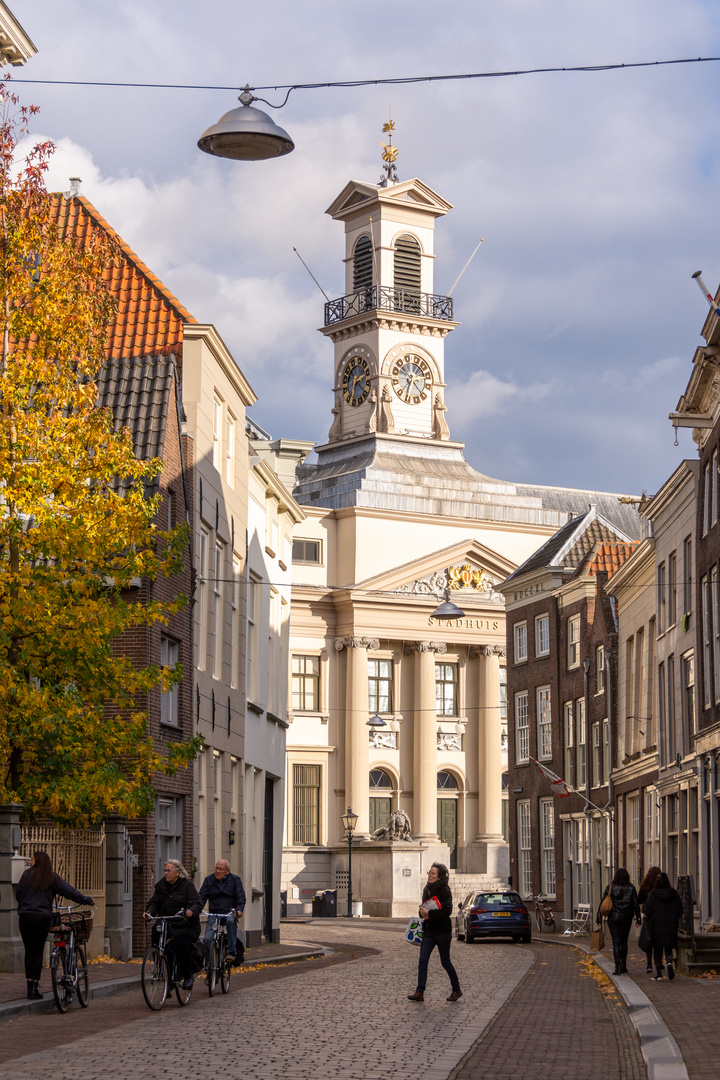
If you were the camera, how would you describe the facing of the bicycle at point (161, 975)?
facing the viewer and to the left of the viewer

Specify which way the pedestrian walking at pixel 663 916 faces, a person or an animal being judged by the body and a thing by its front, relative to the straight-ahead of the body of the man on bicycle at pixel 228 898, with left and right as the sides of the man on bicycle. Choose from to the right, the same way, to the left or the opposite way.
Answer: the opposite way

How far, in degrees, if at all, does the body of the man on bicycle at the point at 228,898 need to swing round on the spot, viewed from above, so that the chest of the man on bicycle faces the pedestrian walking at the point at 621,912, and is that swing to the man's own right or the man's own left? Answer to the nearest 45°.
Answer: approximately 135° to the man's own left

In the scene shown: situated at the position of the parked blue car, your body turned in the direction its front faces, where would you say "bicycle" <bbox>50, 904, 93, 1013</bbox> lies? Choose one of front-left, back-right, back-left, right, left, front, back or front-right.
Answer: back

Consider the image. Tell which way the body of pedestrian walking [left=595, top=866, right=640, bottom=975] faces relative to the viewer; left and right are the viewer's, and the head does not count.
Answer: facing away from the viewer

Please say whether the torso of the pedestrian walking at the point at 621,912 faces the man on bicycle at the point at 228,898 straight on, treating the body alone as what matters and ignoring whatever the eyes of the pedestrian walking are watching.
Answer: no

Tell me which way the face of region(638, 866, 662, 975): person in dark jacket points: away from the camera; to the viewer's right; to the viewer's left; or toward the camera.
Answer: away from the camera

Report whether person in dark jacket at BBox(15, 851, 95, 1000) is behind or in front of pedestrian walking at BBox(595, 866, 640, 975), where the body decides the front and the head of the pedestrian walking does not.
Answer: behind

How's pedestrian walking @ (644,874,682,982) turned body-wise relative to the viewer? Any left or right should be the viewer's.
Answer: facing away from the viewer

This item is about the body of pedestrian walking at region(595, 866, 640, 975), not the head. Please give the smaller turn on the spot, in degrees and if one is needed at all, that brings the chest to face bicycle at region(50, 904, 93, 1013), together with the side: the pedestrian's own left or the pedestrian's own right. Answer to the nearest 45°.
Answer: approximately 135° to the pedestrian's own left

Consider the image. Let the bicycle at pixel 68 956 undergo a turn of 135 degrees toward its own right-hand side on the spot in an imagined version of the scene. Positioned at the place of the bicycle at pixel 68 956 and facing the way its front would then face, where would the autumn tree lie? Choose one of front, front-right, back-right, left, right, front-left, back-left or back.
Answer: back-left

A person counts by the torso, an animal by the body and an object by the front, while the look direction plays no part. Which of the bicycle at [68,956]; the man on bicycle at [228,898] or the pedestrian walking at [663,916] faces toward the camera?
the man on bicycle

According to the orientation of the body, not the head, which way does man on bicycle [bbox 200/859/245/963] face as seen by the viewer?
toward the camera

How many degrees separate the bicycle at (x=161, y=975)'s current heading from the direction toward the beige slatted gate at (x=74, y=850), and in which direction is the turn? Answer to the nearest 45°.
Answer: approximately 135° to its right

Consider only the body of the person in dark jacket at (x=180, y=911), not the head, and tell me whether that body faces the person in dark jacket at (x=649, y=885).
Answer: no

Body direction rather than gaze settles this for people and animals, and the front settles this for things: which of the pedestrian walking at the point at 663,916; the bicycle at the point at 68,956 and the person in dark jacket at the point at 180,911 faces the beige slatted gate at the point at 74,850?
the bicycle
